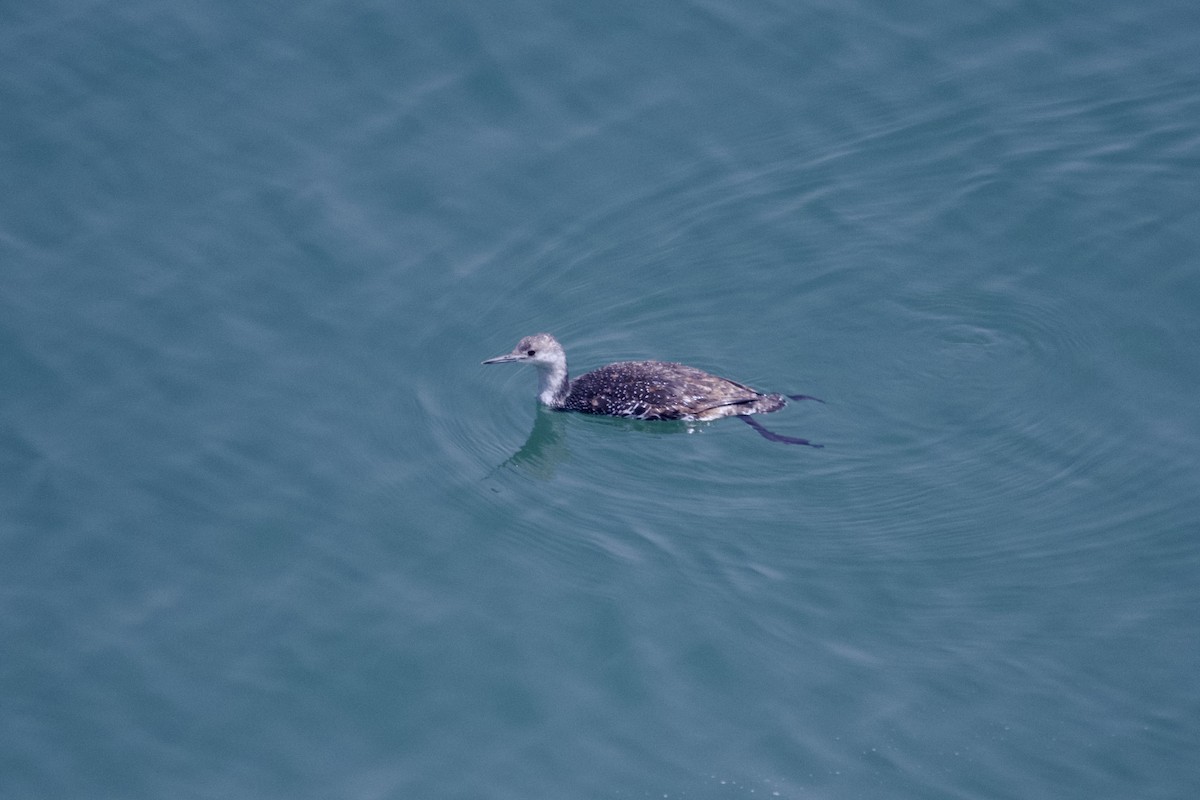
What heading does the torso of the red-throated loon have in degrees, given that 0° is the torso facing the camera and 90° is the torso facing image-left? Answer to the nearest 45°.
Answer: approximately 90°
